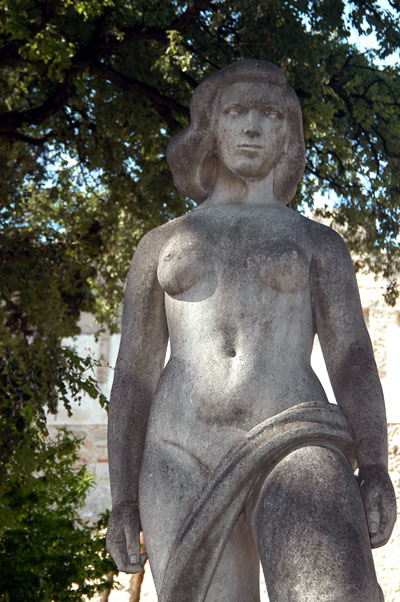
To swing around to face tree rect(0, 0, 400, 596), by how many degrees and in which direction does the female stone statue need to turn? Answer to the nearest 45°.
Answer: approximately 180°

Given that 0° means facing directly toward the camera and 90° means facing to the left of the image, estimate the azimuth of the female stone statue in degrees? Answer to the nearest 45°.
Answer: approximately 0°
